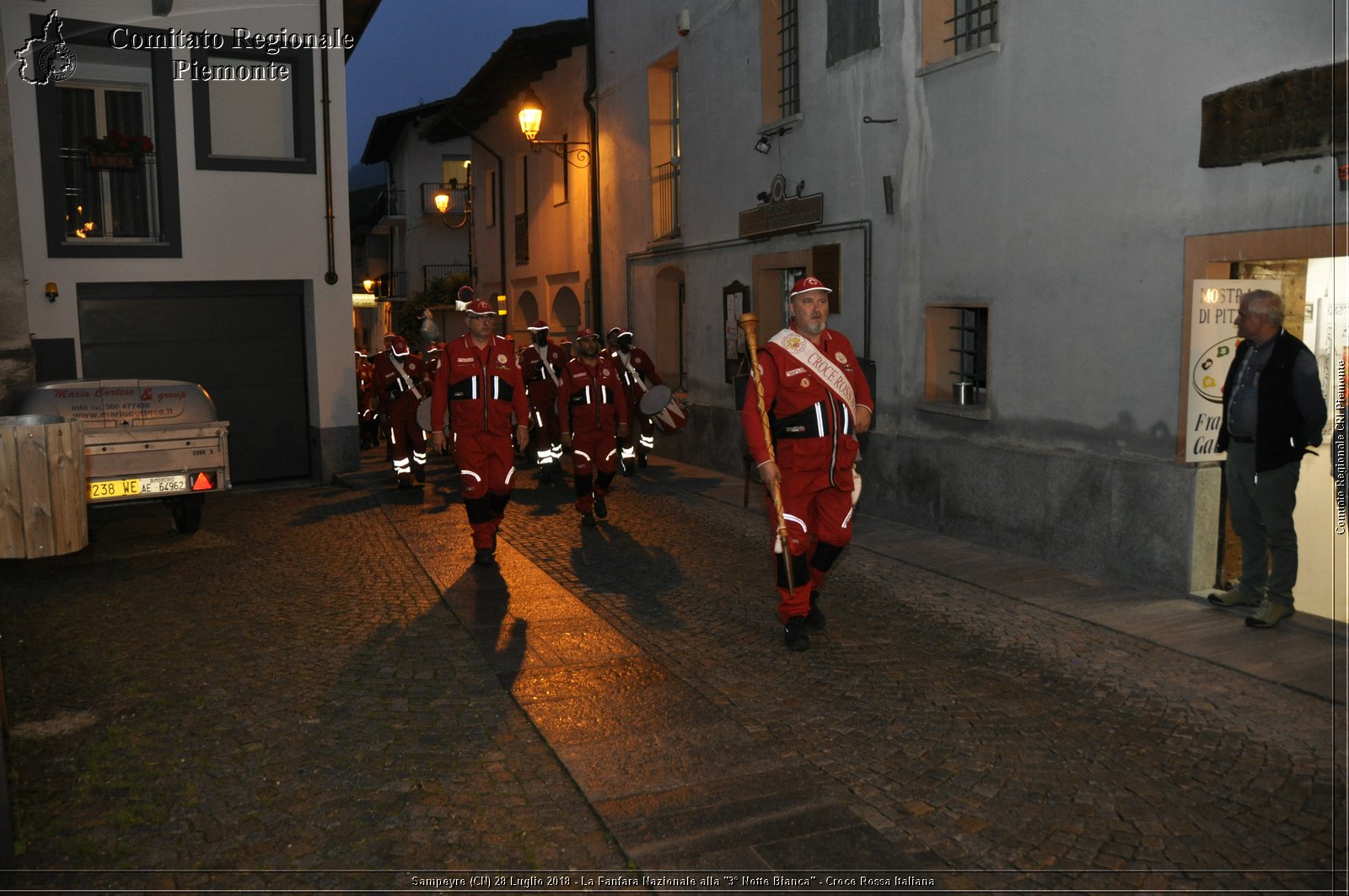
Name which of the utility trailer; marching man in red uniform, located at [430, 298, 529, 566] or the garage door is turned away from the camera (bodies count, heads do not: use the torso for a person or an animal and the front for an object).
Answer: the utility trailer

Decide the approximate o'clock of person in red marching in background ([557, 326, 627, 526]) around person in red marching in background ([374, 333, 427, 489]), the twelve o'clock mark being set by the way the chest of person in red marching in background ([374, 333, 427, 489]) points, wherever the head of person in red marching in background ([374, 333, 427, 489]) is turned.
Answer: person in red marching in background ([557, 326, 627, 526]) is roughly at 11 o'clock from person in red marching in background ([374, 333, 427, 489]).

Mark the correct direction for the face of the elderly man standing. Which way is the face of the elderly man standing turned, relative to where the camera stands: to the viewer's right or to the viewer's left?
to the viewer's left

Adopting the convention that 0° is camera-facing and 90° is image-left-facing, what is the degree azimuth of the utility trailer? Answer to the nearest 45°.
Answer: approximately 180°

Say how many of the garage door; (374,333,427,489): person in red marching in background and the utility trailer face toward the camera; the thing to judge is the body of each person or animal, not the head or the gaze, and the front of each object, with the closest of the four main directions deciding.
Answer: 2

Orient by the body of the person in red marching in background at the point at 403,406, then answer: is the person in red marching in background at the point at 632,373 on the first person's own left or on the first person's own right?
on the first person's own left

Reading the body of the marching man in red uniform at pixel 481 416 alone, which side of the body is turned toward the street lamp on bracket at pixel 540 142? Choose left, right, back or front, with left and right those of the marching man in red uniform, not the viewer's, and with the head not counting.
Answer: back

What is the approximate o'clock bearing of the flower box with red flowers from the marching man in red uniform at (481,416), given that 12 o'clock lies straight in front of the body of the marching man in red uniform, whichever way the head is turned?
The flower box with red flowers is roughly at 5 o'clock from the marching man in red uniform.

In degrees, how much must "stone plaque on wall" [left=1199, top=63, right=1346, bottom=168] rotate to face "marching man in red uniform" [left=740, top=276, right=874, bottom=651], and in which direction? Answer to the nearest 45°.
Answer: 0° — it already faces them
